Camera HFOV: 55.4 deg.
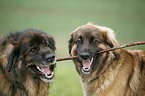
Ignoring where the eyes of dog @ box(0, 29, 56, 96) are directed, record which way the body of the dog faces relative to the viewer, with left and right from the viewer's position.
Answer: facing the viewer and to the right of the viewer

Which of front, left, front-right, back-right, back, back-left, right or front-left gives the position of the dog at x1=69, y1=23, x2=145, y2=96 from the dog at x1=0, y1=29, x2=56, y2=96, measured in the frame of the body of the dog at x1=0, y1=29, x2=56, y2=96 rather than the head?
front-left

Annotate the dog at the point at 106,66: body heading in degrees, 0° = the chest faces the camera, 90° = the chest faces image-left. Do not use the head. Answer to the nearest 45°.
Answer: approximately 45°

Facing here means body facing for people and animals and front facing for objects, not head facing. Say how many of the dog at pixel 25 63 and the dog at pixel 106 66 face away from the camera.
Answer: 0

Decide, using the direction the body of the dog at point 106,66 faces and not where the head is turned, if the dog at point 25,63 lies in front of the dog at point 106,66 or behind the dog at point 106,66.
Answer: in front
